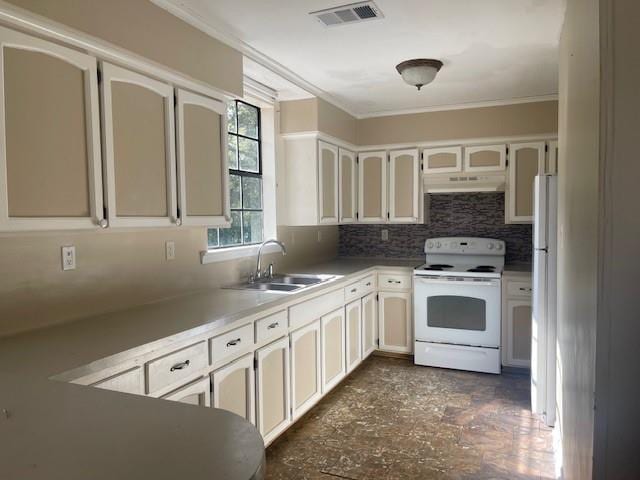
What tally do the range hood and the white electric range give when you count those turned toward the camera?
2

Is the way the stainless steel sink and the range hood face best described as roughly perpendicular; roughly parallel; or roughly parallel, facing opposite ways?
roughly perpendicular

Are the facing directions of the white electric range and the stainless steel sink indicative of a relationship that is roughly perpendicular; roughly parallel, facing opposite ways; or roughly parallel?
roughly perpendicular
